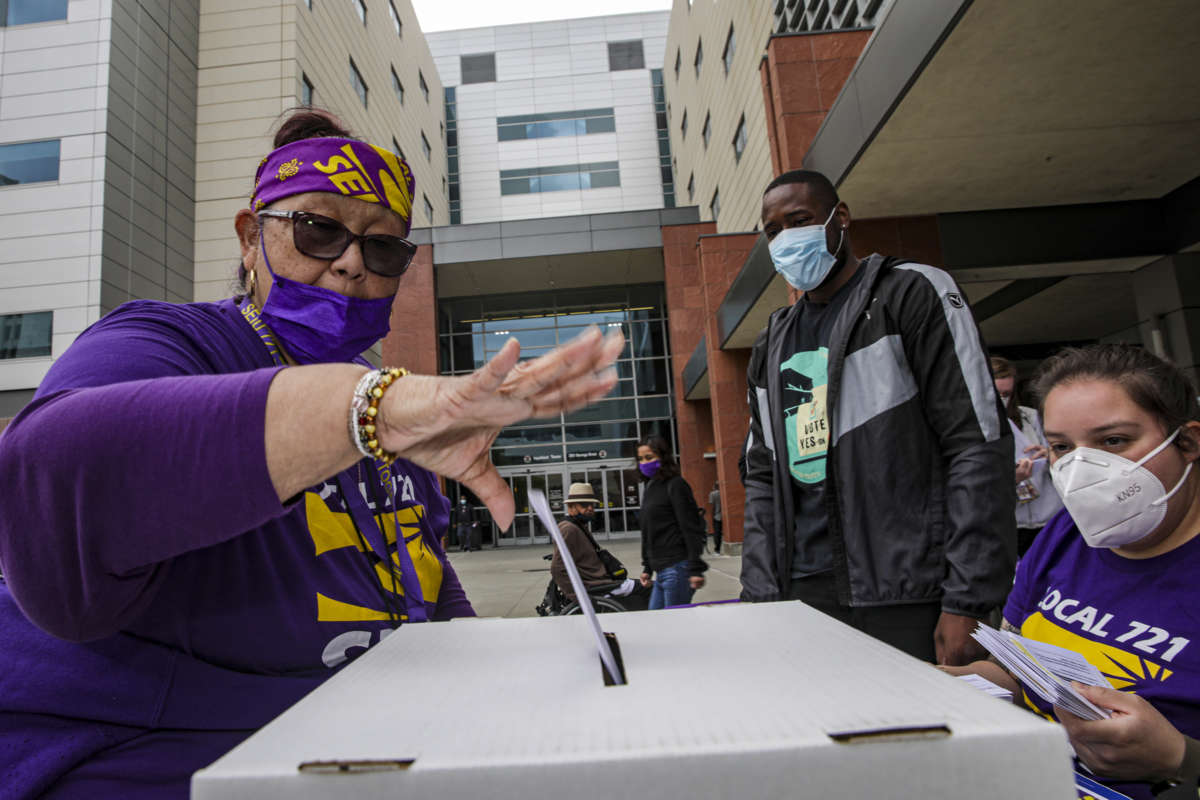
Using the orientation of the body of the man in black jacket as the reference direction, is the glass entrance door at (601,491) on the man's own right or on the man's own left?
on the man's own right

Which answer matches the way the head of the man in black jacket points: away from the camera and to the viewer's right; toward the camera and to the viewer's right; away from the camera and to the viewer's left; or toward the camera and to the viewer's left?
toward the camera and to the viewer's left

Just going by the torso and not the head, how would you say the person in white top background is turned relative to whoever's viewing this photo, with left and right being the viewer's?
facing the viewer and to the left of the viewer

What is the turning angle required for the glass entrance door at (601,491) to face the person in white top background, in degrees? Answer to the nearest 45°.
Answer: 0° — it already faces them

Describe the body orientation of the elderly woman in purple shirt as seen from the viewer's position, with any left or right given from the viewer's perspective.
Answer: facing the viewer and to the right of the viewer

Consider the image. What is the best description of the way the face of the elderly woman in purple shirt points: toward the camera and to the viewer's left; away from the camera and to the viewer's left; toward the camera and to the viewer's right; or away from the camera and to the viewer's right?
toward the camera and to the viewer's right

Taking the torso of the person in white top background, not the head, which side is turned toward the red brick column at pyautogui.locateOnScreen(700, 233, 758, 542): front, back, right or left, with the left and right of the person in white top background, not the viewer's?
right

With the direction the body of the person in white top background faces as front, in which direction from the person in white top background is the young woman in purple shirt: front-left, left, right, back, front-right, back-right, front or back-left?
front-left

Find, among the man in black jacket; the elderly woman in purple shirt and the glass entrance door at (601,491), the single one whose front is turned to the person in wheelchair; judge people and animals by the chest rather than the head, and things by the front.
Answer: the glass entrance door

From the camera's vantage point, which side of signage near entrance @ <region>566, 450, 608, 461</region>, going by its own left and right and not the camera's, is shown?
front

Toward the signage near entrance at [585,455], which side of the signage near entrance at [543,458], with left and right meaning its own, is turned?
left

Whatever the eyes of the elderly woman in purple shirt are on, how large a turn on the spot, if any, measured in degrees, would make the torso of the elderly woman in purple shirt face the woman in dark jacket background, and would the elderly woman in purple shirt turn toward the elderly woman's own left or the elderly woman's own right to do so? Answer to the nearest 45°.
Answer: approximately 90° to the elderly woman's own left

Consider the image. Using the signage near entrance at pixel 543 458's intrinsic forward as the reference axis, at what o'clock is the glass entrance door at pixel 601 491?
The glass entrance door is roughly at 9 o'clock from the signage near entrance.

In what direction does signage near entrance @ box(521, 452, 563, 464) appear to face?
toward the camera

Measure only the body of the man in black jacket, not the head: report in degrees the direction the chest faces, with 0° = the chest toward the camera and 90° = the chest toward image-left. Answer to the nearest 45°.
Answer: approximately 45°
